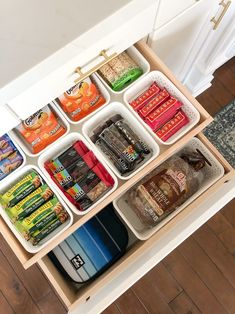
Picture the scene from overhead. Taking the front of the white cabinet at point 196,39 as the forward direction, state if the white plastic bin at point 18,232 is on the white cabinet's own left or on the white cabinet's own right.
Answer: on the white cabinet's own right

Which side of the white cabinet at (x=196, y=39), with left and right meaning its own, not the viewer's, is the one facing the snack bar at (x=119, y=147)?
right

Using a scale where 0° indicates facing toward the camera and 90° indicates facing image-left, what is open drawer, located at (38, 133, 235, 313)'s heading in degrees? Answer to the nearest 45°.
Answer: approximately 315°

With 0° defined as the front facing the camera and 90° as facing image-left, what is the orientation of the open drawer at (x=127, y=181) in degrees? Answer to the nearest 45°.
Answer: approximately 315°
